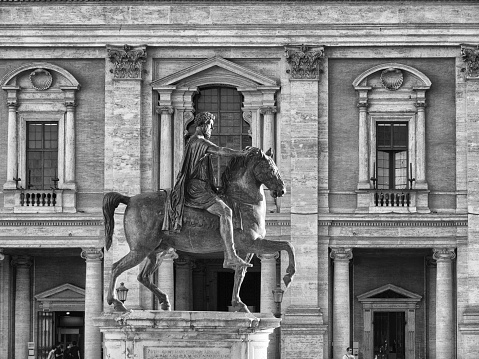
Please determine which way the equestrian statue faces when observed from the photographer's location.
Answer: facing to the right of the viewer

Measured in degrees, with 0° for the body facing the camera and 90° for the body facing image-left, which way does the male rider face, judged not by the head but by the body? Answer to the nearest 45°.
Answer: approximately 270°

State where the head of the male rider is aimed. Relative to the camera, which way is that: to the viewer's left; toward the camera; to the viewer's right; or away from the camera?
to the viewer's right
